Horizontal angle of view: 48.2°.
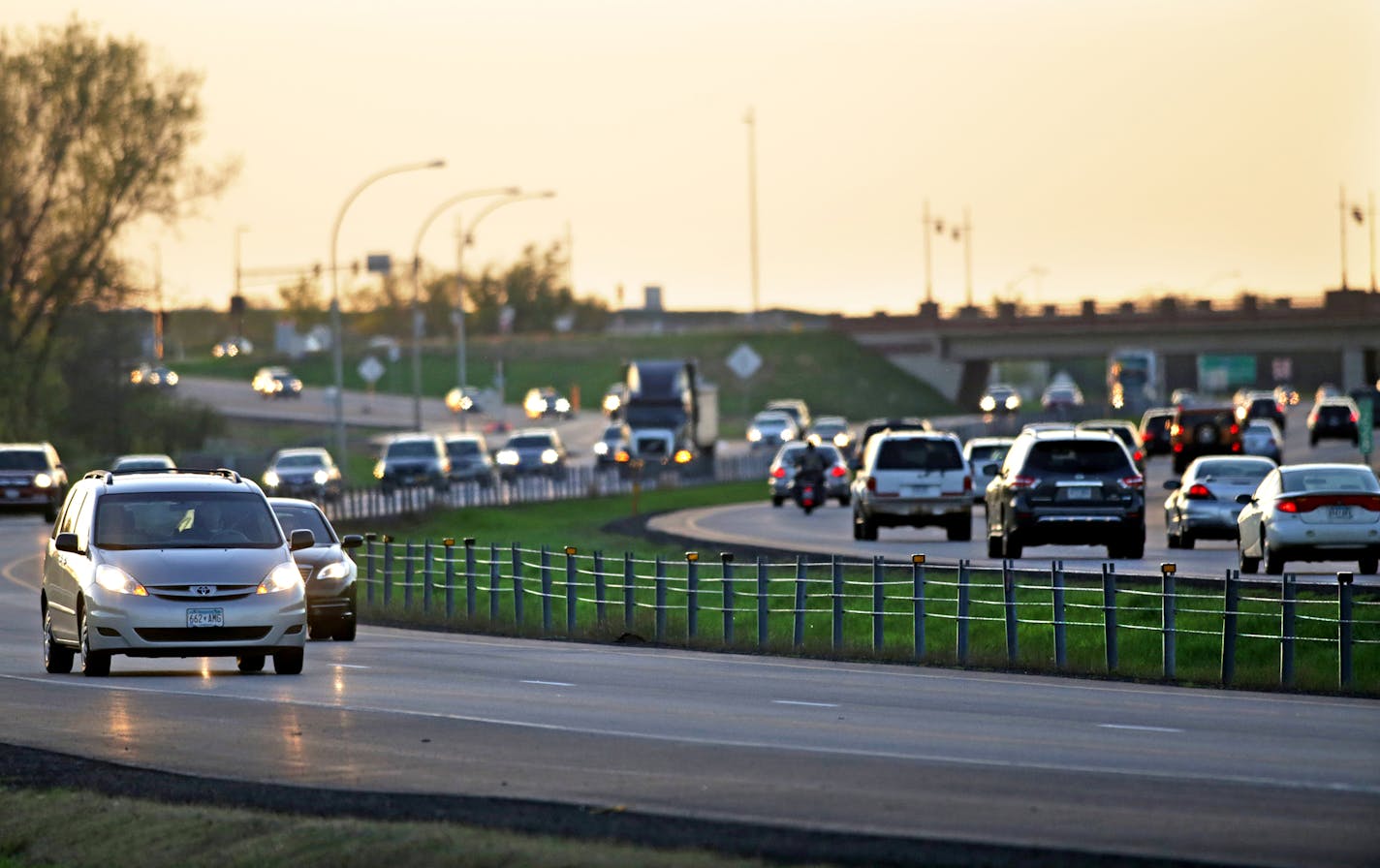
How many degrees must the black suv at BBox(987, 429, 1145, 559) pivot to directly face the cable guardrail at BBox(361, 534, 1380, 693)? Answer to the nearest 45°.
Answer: approximately 180°

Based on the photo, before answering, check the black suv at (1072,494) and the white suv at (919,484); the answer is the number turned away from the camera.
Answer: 2

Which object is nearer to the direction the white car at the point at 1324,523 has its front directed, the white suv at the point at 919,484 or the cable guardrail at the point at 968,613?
the white suv

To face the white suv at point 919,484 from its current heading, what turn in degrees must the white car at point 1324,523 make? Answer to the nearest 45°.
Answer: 0° — it already faces it

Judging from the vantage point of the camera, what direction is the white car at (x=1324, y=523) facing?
facing away from the viewer and to the left of the viewer

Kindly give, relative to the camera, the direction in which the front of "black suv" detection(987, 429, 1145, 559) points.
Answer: facing away from the viewer

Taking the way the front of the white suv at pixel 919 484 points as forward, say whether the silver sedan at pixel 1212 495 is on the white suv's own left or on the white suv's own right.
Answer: on the white suv's own right

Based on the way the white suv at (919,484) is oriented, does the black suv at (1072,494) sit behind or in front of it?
behind

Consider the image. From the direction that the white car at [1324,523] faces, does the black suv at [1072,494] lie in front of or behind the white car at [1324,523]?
in front

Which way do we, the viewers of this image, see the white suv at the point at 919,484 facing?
facing away from the viewer

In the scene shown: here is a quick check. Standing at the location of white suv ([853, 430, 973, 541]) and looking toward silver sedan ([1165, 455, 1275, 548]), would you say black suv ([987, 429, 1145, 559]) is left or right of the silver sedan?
right

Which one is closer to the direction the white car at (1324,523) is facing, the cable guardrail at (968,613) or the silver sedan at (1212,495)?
the silver sedan
